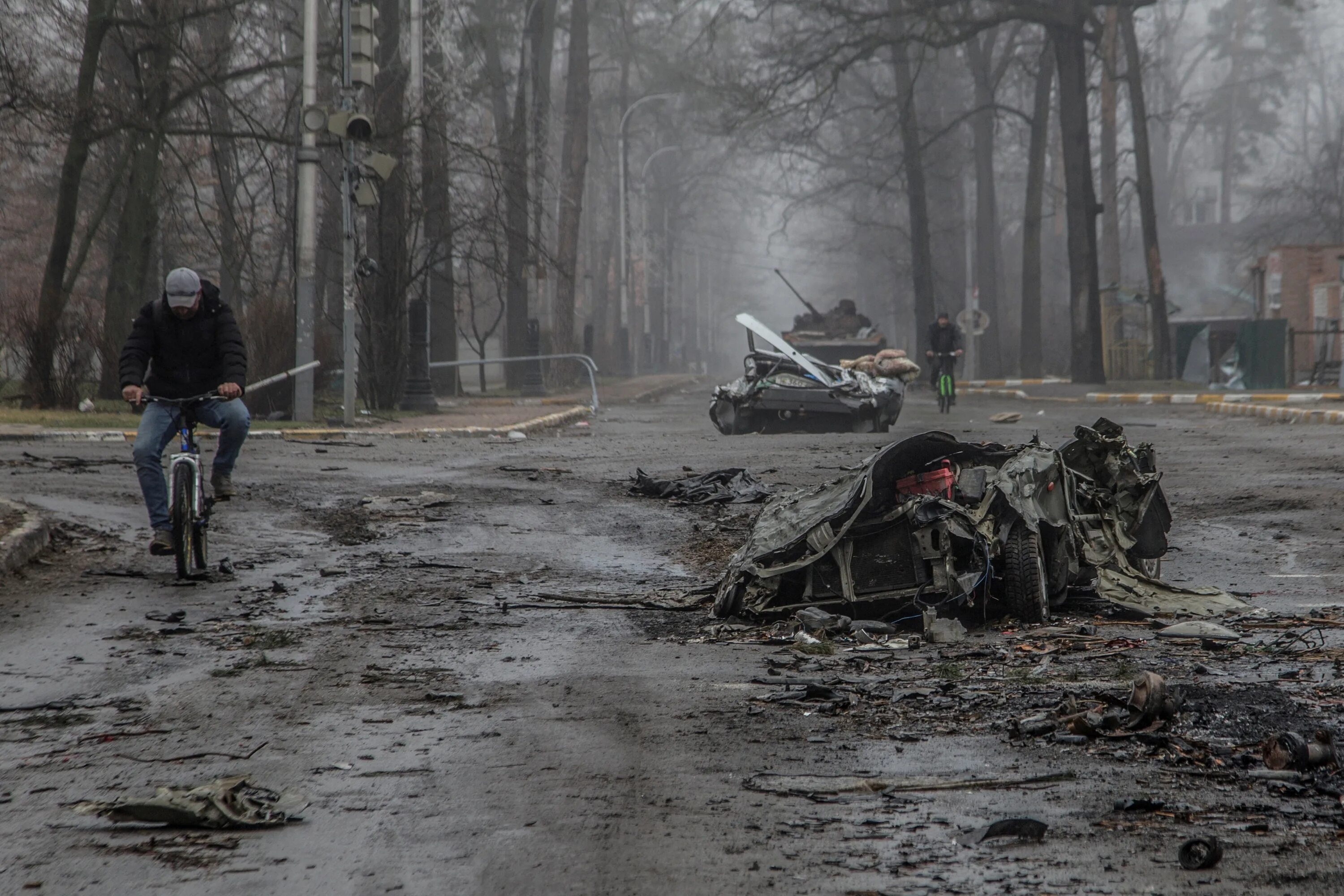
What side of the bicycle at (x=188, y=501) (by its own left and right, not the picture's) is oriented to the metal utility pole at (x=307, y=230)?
back

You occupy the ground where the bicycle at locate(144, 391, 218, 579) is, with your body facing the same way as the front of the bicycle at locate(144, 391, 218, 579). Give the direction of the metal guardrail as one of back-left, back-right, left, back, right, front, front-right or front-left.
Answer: back

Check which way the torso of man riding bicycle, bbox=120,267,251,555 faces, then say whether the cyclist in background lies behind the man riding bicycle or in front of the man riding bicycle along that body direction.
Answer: behind

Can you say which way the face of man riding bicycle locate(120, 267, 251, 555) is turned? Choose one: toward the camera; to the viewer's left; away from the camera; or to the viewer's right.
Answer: toward the camera

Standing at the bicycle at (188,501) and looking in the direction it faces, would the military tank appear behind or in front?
behind

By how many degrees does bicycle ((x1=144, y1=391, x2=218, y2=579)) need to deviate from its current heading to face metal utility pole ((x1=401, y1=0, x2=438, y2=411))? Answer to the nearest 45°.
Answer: approximately 180°

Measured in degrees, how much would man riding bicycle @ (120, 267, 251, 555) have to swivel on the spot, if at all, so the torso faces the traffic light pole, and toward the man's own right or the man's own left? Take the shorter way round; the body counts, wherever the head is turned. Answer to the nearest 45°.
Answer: approximately 180°

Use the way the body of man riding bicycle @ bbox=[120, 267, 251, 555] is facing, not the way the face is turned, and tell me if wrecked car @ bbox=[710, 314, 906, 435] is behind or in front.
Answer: behind

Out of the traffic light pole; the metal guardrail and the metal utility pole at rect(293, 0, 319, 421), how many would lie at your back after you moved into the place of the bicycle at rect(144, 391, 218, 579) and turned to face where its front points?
3

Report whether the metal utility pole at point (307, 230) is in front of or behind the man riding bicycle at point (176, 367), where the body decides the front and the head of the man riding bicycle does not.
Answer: behind

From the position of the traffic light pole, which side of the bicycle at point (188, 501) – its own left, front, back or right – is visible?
back

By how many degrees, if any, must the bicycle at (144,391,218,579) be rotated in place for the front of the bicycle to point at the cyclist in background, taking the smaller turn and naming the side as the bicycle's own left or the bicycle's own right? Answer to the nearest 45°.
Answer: approximately 135° to the bicycle's own left

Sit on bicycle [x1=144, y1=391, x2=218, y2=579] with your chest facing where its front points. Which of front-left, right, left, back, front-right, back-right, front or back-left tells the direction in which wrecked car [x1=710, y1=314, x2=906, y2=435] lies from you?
back-left

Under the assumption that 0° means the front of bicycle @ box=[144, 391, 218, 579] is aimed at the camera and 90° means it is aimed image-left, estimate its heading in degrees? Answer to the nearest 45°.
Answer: approximately 0°
